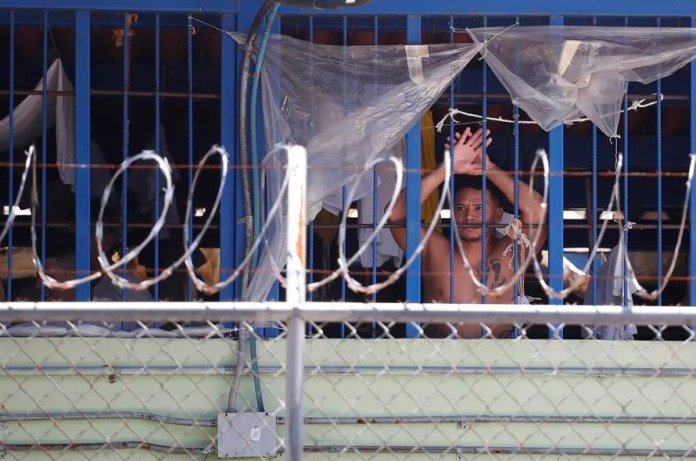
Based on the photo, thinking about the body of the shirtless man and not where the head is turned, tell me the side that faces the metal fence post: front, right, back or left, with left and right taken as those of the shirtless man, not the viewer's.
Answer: front

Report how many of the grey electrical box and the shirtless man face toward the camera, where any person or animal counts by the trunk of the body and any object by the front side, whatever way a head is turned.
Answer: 2

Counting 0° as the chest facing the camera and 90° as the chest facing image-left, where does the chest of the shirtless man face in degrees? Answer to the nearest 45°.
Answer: approximately 0°

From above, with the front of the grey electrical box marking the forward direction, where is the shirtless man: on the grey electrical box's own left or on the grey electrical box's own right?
on the grey electrical box's own left

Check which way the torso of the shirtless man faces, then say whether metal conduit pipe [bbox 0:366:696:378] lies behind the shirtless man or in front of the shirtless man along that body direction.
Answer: in front
